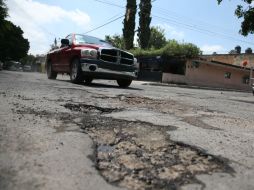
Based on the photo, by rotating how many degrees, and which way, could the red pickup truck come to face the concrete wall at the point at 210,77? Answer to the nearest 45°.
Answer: approximately 90° to its left

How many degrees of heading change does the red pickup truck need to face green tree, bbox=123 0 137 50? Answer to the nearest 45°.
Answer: approximately 135° to its left

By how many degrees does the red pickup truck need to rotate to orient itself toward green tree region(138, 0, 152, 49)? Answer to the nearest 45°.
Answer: approximately 135° to its left

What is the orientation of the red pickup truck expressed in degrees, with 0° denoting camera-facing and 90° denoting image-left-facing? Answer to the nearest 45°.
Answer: approximately 315°
